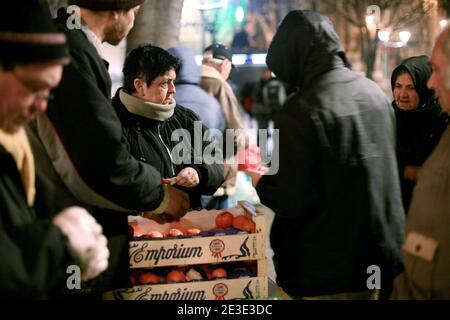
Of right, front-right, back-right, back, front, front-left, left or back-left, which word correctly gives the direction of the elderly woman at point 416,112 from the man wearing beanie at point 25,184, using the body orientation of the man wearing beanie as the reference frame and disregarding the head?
front-left

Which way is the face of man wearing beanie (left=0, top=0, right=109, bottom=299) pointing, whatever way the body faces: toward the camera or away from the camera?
toward the camera

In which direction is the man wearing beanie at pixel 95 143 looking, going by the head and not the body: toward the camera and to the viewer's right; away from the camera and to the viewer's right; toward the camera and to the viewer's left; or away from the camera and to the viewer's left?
away from the camera and to the viewer's right

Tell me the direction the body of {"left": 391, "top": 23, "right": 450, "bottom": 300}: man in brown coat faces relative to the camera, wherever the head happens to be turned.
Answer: to the viewer's left

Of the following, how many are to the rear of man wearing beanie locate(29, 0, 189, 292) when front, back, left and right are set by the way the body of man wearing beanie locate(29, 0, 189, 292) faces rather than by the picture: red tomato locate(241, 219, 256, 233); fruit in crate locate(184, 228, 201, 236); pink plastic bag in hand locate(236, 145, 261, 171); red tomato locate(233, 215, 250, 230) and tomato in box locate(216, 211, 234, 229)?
0

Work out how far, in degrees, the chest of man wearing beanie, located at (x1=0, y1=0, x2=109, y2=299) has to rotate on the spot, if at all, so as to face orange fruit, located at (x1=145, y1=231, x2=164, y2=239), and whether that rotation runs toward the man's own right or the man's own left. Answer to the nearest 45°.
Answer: approximately 45° to the man's own left

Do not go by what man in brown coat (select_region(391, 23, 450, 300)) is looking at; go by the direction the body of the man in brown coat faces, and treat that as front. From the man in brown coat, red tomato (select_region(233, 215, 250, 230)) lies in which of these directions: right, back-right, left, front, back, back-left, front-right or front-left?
front-right

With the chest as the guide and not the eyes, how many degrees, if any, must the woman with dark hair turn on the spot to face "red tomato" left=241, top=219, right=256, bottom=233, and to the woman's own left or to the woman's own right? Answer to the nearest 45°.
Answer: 0° — they already face it

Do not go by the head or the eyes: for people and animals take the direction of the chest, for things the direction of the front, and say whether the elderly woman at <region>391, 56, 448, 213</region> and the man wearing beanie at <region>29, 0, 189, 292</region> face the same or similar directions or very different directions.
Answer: very different directions

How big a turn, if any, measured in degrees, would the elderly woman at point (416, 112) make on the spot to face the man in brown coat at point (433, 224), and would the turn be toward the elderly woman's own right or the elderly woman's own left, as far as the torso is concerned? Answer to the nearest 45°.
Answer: approximately 45° to the elderly woman's own left

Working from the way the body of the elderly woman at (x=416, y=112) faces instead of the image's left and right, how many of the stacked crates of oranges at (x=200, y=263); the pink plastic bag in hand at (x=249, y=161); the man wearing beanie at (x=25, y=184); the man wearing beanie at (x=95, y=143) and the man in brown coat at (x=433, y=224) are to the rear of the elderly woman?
0

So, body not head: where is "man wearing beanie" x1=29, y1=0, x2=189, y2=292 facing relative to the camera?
to the viewer's right

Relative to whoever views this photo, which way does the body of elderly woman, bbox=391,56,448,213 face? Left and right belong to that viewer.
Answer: facing the viewer and to the left of the viewer

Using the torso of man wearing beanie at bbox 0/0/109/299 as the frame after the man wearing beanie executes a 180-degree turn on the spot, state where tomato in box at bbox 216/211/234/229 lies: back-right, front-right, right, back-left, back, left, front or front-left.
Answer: back-right

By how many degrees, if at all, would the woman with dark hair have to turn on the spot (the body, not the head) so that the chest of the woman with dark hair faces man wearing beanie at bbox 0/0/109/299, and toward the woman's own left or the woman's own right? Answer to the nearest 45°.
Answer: approximately 45° to the woman's own right
